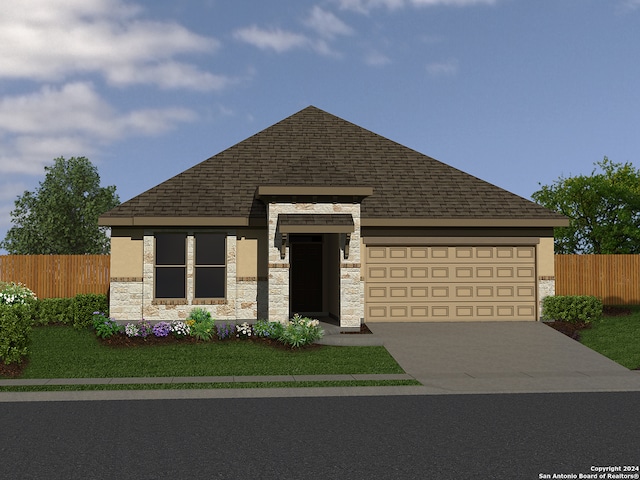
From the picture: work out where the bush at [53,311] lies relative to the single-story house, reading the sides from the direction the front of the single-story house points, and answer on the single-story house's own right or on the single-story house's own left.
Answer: on the single-story house's own right

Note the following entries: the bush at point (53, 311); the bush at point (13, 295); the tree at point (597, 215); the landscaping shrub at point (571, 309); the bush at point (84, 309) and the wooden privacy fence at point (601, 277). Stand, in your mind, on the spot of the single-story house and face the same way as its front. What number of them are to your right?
3

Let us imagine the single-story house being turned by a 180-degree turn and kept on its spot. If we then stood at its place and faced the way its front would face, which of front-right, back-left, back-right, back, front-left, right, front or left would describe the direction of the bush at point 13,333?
back-left

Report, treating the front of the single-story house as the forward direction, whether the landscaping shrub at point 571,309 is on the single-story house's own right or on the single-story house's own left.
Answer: on the single-story house's own left

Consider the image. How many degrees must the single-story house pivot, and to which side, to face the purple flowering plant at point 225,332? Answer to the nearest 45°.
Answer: approximately 45° to its right

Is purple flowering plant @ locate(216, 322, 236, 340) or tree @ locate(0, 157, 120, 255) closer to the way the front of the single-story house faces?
the purple flowering plant

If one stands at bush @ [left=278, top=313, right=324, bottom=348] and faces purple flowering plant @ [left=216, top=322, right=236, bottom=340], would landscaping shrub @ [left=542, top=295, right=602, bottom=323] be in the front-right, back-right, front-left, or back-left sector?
back-right

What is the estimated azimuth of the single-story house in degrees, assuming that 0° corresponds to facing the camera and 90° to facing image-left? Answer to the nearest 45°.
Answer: approximately 0°

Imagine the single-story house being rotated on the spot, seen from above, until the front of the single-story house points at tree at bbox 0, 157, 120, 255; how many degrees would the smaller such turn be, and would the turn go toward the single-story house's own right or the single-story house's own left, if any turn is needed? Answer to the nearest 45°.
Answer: approximately 135° to the single-story house's own right

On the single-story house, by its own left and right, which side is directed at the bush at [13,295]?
right

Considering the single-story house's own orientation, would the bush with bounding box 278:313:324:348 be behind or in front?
in front

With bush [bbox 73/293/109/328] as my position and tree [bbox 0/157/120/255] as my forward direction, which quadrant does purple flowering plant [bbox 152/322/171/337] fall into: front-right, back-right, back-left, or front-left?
back-right

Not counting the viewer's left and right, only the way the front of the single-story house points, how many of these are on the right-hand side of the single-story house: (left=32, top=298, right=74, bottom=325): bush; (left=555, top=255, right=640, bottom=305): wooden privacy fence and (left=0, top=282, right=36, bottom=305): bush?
2

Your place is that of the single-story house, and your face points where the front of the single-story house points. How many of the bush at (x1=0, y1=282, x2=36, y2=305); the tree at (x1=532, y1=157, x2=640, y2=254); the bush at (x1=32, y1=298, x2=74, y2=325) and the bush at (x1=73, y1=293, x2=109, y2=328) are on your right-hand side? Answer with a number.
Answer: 3
